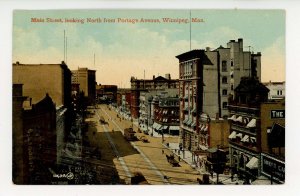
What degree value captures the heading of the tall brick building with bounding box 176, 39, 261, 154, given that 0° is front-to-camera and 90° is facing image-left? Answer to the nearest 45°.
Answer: approximately 45°
